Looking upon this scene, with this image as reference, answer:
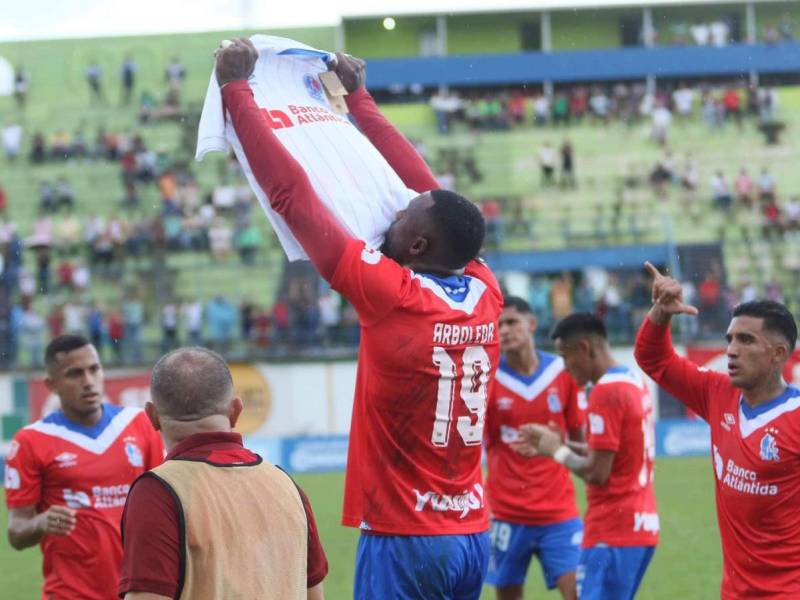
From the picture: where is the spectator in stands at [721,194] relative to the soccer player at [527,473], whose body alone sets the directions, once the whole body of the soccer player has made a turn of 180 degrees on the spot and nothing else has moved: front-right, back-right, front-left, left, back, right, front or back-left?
front

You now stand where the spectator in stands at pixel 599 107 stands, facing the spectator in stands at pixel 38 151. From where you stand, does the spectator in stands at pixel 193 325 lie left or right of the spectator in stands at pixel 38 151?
left

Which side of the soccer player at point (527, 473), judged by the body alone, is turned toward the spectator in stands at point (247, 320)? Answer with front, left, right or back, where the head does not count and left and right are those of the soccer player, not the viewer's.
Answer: back

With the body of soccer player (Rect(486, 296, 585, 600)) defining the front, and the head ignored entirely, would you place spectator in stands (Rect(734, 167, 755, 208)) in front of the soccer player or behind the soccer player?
behind

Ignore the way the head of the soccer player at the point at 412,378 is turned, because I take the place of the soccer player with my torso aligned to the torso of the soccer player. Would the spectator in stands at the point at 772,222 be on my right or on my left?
on my right

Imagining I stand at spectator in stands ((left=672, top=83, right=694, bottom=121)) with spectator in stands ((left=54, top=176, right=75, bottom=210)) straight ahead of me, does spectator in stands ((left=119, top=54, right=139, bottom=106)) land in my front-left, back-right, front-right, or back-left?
front-right

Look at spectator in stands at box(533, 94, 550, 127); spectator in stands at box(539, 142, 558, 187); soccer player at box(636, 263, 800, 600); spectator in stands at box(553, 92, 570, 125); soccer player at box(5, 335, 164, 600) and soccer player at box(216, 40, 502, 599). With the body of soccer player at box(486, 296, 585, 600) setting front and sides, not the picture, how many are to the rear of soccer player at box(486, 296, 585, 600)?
3

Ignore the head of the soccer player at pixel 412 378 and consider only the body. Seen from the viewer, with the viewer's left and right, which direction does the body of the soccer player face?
facing away from the viewer and to the left of the viewer

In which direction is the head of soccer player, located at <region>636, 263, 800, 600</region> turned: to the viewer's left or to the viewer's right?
to the viewer's left

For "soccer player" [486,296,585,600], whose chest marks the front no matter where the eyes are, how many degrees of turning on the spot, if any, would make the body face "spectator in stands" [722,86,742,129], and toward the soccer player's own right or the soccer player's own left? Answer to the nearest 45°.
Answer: approximately 180°

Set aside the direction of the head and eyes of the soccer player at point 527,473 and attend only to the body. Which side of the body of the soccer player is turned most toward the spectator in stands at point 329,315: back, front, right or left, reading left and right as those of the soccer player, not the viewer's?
back

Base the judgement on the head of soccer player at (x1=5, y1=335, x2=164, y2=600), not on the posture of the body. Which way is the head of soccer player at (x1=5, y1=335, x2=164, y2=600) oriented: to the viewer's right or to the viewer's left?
to the viewer's right

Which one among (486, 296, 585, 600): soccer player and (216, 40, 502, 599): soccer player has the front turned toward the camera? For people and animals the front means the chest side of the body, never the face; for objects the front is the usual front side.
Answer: (486, 296, 585, 600): soccer player

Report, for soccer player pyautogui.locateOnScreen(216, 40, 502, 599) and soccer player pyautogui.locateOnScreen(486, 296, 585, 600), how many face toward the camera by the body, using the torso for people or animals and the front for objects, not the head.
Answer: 1

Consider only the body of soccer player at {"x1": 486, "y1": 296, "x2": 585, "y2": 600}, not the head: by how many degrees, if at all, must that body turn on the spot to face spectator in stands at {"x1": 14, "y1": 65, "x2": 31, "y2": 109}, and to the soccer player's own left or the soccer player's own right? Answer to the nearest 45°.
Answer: approximately 135° to the soccer player's own right

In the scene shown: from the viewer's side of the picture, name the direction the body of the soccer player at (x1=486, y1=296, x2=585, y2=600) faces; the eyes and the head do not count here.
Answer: toward the camera
